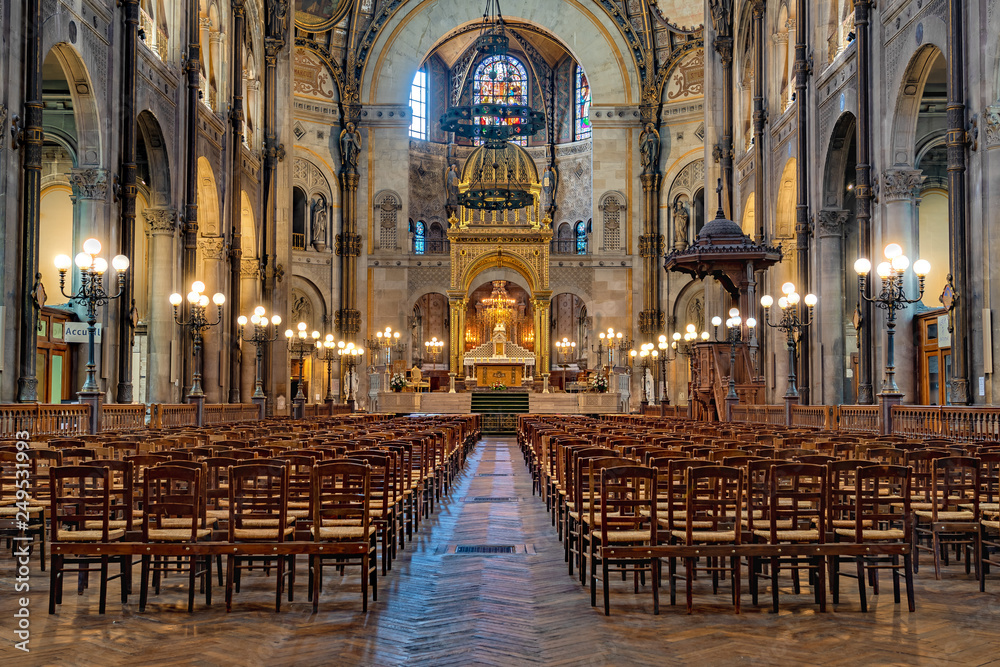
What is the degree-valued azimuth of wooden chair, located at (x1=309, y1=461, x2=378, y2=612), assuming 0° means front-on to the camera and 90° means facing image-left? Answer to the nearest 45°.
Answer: approximately 180°

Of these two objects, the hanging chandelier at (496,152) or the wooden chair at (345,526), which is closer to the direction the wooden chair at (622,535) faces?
the hanging chandelier

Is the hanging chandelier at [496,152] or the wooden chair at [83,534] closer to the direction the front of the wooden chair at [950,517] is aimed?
the hanging chandelier

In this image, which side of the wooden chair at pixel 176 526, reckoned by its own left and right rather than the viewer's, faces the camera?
back

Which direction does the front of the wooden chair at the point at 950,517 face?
away from the camera

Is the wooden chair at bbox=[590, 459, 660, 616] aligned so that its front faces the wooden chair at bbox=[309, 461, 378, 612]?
no

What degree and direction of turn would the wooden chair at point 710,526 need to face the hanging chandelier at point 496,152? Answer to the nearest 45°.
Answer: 0° — it already faces it

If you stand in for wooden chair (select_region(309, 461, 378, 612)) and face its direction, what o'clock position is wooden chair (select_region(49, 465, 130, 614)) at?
wooden chair (select_region(49, 465, 130, 614)) is roughly at 9 o'clock from wooden chair (select_region(309, 461, 378, 612)).

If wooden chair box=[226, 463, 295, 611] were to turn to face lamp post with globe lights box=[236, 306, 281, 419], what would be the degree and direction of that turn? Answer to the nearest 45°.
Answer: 0° — it already faces it

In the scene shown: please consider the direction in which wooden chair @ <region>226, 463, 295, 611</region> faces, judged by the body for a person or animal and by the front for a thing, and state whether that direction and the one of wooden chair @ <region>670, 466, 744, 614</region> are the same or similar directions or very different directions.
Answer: same or similar directions

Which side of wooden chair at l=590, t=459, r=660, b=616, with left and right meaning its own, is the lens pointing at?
back

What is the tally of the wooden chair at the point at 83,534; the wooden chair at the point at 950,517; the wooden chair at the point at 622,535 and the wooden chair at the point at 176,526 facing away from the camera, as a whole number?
4

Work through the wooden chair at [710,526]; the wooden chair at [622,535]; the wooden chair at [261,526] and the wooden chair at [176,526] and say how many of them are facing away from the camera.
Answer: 4

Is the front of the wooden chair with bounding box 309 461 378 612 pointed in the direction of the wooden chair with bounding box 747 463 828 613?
no

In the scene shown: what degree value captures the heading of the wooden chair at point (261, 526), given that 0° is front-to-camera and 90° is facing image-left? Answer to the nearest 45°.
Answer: approximately 180°

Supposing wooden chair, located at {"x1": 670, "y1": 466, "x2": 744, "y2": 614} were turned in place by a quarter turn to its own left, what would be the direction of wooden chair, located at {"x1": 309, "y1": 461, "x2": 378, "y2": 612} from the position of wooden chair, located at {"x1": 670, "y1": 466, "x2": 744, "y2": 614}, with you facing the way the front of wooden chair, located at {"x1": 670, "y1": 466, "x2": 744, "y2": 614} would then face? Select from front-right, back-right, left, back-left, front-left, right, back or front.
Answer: front

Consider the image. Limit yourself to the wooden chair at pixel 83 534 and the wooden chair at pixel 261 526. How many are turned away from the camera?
2

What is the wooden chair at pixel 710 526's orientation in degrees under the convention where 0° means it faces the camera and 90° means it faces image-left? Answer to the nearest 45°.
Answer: approximately 180°
